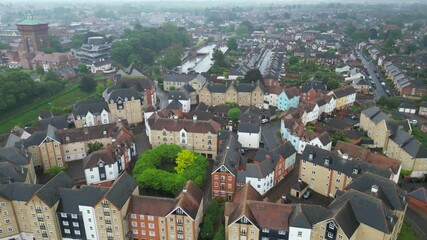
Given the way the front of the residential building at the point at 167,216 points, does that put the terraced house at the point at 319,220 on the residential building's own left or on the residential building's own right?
on the residential building's own left

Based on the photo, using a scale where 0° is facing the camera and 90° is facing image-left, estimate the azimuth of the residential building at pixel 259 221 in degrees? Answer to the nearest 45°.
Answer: approximately 0°

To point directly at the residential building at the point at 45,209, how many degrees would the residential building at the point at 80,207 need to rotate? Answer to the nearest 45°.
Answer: approximately 90° to its right

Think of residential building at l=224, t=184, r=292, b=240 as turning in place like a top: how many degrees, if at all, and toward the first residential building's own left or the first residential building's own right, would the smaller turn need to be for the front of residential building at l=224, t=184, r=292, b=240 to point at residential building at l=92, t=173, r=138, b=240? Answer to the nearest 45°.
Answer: approximately 90° to the first residential building's own right

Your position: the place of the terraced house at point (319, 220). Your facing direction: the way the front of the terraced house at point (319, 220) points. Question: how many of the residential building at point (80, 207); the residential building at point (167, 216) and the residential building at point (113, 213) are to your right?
3

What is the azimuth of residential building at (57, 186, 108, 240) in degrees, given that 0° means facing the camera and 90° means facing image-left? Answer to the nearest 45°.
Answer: approximately 0°

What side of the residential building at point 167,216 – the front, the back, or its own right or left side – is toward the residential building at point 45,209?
right

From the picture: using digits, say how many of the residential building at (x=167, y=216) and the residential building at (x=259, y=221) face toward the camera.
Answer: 2
